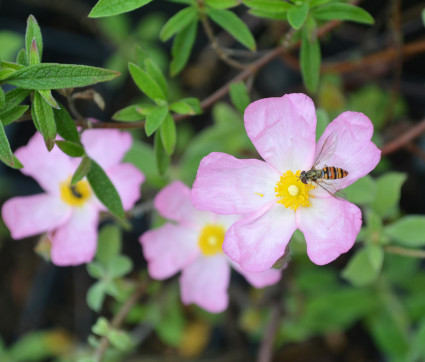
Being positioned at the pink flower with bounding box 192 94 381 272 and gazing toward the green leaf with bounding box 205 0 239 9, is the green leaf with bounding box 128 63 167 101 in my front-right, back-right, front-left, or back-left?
front-left

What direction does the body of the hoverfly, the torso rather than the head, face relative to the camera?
to the viewer's left

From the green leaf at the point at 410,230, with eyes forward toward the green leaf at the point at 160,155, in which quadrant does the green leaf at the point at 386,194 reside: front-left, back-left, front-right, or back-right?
front-right
